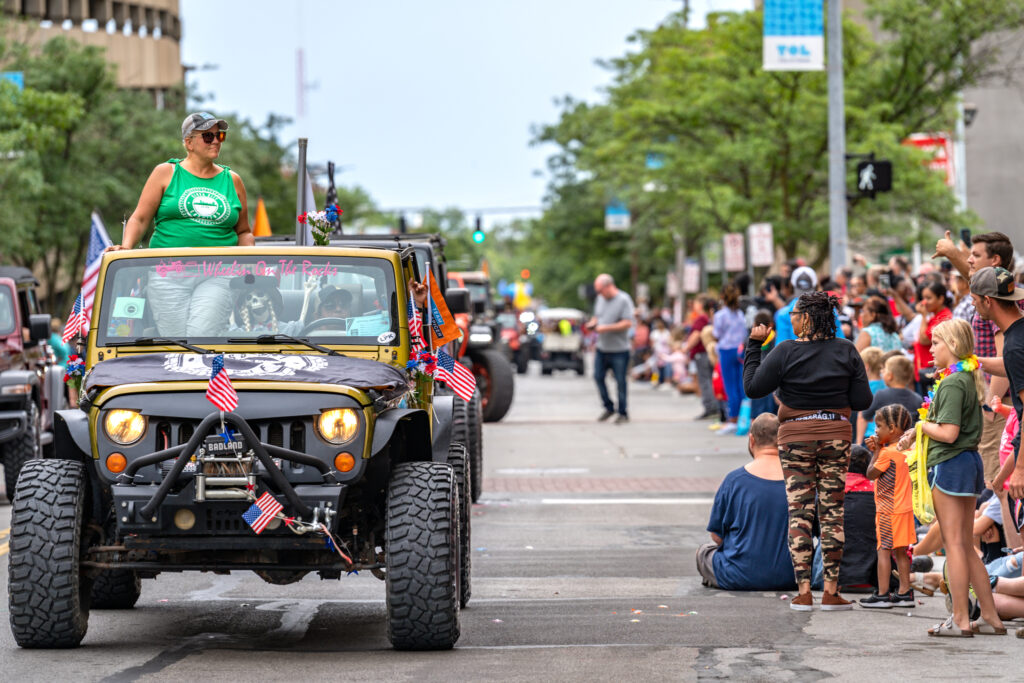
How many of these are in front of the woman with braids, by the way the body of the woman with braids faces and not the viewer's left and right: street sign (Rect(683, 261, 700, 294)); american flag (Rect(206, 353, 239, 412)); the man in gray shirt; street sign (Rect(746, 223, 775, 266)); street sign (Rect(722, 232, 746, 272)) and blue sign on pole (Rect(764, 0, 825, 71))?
5

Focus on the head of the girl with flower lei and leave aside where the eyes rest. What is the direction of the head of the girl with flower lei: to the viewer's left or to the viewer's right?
to the viewer's left

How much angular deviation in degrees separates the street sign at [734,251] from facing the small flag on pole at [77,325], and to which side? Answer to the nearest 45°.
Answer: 0° — it already faces it

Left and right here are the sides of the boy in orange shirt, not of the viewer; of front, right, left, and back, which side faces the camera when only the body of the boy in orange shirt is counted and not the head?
left

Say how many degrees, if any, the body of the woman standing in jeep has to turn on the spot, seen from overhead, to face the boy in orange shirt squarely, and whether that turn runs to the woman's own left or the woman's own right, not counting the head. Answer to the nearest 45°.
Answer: approximately 90° to the woman's own left

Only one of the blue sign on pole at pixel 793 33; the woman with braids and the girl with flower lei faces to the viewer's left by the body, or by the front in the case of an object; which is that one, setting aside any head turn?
the girl with flower lei

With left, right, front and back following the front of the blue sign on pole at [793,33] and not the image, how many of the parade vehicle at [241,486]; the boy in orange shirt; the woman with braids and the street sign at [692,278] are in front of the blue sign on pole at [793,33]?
3

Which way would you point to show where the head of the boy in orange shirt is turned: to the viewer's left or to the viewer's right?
to the viewer's left

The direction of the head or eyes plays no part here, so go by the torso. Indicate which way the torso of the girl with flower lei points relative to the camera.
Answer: to the viewer's left

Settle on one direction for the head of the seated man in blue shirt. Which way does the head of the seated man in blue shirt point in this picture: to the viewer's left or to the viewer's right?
to the viewer's left

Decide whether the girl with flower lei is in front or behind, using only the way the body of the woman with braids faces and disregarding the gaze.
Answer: behind

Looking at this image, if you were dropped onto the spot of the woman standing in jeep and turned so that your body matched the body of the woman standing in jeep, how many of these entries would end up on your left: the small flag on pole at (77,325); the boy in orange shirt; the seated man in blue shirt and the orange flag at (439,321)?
3
